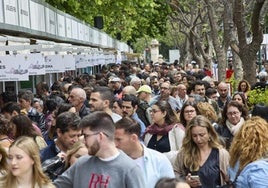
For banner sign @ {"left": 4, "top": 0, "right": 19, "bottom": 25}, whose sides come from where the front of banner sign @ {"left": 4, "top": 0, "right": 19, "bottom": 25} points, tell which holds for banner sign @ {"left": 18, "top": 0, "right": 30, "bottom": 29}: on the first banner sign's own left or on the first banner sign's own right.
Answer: on the first banner sign's own left

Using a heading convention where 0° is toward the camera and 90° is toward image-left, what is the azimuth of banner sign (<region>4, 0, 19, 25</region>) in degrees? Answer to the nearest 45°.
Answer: approximately 315°

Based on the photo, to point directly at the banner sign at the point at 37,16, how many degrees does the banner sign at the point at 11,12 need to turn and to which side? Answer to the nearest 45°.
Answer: approximately 135° to its left
